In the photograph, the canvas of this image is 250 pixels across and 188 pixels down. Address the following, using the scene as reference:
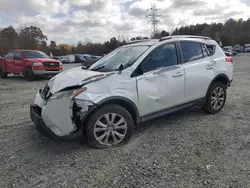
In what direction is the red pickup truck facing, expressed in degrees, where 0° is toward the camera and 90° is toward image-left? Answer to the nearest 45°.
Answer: approximately 315°

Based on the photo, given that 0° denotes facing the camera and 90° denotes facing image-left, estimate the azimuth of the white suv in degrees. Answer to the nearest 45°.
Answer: approximately 45°

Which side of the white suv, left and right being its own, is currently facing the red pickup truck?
right

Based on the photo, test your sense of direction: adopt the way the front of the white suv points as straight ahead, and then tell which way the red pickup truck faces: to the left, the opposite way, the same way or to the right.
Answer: to the left
